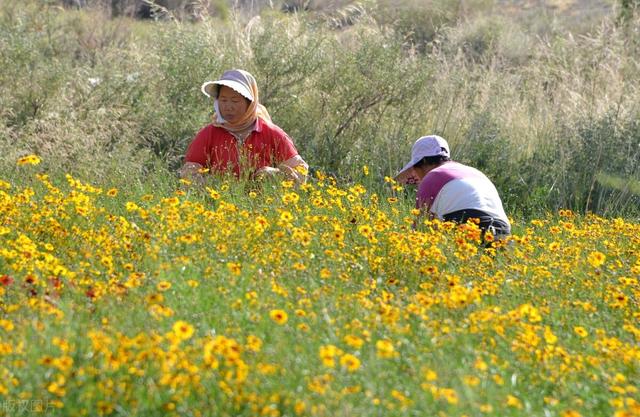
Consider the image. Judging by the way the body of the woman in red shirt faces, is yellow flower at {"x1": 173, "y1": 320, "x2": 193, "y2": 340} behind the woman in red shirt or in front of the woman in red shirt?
in front

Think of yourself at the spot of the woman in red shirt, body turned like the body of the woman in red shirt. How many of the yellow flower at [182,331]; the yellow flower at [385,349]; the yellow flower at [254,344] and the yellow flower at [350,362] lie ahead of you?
4

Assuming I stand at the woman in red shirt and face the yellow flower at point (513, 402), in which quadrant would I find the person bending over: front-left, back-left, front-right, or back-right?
front-left

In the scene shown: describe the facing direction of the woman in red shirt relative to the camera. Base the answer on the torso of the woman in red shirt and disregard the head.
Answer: toward the camera

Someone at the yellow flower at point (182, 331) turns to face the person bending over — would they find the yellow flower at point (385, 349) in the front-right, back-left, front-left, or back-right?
front-right

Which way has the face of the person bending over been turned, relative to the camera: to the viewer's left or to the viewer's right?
to the viewer's left

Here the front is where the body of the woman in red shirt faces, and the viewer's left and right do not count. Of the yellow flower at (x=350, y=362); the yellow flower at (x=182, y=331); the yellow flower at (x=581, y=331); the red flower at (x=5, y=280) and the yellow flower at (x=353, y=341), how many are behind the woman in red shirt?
0

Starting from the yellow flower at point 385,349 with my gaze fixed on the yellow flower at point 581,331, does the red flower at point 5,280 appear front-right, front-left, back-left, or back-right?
back-left

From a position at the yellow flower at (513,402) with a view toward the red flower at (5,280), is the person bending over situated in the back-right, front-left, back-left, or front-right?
front-right

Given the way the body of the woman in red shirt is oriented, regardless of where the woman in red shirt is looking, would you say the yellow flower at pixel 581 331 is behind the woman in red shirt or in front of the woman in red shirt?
in front

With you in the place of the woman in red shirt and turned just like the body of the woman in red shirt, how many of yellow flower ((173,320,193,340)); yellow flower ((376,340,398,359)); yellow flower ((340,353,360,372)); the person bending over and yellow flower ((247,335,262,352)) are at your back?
0

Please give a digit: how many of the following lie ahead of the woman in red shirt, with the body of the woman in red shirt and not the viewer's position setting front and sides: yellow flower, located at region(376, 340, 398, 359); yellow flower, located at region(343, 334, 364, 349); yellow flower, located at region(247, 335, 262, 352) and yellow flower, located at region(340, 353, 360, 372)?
4

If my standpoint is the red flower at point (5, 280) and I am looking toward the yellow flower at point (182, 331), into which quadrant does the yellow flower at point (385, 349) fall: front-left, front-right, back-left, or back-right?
front-left

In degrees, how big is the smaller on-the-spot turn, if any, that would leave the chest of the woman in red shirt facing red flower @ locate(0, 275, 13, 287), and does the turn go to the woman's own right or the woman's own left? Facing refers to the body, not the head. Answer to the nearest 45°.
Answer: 0° — they already face it

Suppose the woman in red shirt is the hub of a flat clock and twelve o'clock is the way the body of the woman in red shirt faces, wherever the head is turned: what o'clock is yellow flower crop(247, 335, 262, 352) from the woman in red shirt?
The yellow flower is roughly at 12 o'clock from the woman in red shirt.

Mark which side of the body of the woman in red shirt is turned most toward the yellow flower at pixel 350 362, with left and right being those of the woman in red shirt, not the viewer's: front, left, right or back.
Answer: front

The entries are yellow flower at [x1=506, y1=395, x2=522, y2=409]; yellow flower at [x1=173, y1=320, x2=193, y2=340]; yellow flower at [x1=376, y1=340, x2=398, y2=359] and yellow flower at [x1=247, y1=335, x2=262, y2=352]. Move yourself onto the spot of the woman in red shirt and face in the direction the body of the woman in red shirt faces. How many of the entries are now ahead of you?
4

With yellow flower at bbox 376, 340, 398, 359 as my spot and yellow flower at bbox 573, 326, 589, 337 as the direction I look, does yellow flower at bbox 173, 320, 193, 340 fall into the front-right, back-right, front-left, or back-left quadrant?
back-left

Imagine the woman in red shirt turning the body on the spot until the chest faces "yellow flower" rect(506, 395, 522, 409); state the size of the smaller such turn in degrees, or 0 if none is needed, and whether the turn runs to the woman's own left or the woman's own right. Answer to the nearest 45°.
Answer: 0° — they already face it
